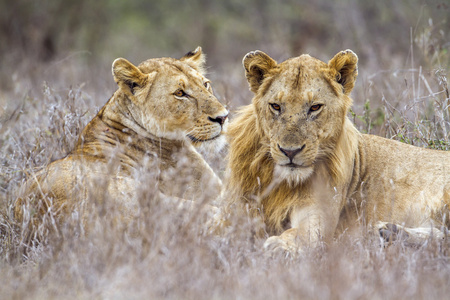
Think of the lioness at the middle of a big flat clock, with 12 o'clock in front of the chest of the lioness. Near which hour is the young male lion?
The young male lion is roughly at 12 o'clock from the lioness.

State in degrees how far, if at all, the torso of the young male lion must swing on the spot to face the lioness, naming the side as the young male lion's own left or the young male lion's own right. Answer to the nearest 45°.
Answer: approximately 45° to the young male lion's own right

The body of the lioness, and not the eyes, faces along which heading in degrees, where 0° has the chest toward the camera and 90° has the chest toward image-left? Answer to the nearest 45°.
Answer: approximately 315°

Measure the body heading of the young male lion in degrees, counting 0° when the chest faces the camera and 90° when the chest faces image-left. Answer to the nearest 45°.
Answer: approximately 45°
